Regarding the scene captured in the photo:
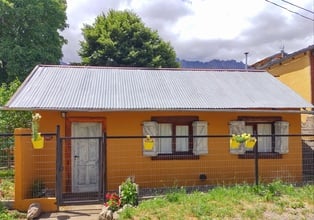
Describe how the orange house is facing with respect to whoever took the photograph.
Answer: facing the viewer

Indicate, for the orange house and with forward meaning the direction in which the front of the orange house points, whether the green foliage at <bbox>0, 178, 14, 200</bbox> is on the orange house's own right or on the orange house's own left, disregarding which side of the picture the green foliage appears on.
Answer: on the orange house's own right

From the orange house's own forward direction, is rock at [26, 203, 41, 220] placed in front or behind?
in front

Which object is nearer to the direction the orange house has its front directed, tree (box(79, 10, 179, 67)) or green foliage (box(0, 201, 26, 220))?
the green foliage

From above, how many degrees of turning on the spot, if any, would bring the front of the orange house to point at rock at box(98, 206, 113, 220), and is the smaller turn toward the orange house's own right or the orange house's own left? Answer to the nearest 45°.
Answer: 0° — it already faces it

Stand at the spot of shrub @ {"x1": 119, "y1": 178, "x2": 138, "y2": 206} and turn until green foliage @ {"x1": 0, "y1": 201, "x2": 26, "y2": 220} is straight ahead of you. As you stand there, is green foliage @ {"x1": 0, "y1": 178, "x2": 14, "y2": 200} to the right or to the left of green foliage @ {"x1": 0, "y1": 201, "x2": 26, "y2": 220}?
right

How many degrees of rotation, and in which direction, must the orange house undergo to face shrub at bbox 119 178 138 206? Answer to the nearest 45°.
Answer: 0° — it already faces it

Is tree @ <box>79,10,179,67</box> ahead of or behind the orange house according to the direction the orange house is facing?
behind

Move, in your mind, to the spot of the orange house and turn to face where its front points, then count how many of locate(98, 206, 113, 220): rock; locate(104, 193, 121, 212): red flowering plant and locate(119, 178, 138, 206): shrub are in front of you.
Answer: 3
